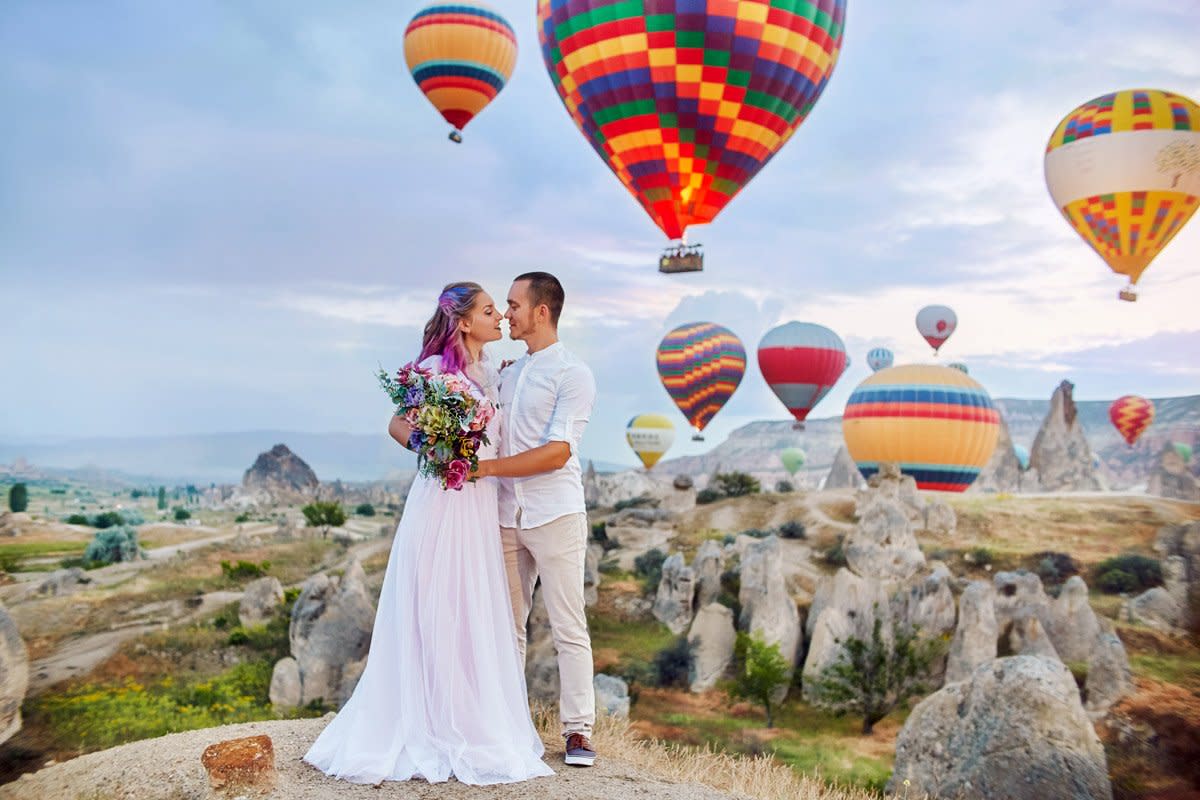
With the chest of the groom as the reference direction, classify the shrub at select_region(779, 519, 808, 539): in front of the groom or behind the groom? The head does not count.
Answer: behind

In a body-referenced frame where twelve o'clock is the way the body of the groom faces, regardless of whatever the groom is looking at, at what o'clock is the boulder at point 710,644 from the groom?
The boulder is roughly at 5 o'clock from the groom.

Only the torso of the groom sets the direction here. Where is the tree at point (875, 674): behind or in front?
behind

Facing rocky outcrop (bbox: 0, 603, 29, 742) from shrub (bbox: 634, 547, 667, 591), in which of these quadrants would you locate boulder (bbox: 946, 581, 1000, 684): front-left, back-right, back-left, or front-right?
front-left

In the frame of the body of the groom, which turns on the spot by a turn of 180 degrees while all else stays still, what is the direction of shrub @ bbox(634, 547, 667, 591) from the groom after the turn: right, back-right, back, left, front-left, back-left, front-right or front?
front-left

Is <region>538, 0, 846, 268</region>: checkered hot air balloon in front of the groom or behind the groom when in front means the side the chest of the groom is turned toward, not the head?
behind

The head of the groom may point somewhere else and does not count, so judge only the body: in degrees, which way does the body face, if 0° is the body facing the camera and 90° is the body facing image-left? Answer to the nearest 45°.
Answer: approximately 45°

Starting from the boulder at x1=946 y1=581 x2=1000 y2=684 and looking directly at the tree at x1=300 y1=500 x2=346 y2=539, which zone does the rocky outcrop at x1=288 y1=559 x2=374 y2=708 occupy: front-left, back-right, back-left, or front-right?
front-left

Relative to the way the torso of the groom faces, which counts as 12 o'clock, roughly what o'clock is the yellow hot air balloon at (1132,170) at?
The yellow hot air balloon is roughly at 6 o'clock from the groom.

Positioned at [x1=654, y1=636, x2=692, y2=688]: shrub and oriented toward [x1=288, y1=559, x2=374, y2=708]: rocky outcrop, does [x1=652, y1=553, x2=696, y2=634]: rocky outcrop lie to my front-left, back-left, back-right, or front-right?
back-right

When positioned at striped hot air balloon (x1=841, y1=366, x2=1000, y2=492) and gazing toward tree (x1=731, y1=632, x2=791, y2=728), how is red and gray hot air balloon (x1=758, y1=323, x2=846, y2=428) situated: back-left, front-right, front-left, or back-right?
back-right

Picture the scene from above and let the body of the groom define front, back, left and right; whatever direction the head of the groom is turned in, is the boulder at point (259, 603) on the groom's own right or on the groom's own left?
on the groom's own right

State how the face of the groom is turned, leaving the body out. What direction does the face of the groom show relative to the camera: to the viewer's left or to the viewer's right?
to the viewer's left

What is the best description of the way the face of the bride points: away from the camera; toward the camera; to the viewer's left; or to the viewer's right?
to the viewer's right

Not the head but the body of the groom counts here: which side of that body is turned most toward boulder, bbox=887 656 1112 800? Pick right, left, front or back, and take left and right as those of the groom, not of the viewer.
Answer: back
